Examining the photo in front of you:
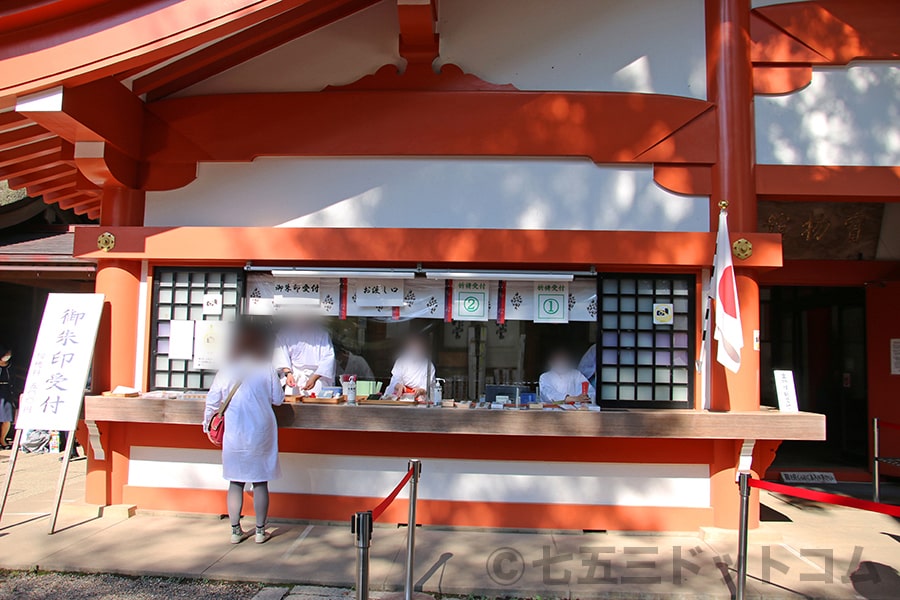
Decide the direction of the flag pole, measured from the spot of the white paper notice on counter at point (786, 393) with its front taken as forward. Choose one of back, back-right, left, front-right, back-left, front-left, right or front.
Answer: front-right

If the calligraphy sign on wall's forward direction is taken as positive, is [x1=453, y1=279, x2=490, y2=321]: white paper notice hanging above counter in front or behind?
in front

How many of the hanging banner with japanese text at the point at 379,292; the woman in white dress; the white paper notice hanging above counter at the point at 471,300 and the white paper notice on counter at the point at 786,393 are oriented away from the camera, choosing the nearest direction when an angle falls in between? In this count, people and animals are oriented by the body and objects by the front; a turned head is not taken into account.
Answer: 1

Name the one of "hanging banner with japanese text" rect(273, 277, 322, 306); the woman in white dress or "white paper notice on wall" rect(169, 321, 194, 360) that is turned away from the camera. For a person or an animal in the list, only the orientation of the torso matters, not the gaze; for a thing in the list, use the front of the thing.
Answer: the woman in white dress

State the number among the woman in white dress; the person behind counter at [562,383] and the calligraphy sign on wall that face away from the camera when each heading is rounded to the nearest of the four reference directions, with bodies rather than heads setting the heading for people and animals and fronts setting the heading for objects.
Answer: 1

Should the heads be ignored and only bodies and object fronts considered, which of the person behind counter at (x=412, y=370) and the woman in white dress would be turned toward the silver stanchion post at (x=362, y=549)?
the person behind counter

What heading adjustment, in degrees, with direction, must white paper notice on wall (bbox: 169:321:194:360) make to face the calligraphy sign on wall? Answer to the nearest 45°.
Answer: approximately 90° to its left

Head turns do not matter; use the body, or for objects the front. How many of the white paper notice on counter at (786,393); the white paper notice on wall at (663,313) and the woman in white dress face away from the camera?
1

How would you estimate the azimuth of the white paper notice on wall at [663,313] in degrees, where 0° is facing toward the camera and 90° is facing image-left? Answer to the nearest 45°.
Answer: approximately 0°

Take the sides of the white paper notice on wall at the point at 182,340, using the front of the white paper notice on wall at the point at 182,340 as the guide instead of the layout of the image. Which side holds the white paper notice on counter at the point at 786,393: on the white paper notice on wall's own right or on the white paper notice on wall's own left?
on the white paper notice on wall's own left

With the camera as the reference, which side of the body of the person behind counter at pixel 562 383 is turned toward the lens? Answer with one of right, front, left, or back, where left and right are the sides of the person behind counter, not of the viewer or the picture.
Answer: front
